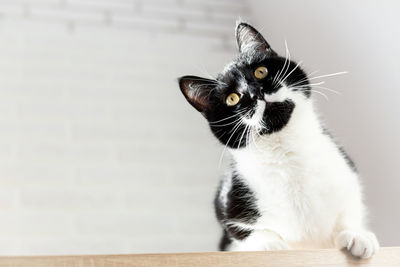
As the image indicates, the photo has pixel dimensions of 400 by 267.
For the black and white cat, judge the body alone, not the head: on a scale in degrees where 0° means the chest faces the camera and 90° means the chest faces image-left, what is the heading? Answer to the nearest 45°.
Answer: approximately 0°
